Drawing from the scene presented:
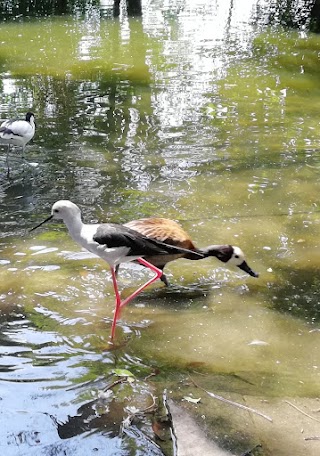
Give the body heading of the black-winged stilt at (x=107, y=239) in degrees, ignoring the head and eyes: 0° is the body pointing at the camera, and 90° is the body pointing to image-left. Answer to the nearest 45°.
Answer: approximately 90°

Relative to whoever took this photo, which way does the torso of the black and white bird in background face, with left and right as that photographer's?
facing to the right of the viewer

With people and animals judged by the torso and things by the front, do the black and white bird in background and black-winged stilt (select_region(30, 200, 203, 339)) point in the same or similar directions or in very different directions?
very different directions

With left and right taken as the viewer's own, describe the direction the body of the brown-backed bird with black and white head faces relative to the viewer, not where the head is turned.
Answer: facing to the right of the viewer

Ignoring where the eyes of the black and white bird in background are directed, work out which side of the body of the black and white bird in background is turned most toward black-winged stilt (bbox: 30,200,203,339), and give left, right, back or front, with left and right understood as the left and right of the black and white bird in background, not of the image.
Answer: right

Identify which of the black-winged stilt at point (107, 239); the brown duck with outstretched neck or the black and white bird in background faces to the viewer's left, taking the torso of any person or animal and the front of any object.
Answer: the black-winged stilt

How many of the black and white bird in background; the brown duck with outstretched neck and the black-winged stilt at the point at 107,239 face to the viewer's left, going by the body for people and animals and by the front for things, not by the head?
1
